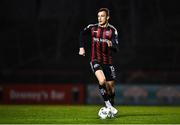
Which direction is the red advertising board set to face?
toward the camera

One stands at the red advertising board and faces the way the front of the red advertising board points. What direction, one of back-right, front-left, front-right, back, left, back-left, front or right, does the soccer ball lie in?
front
